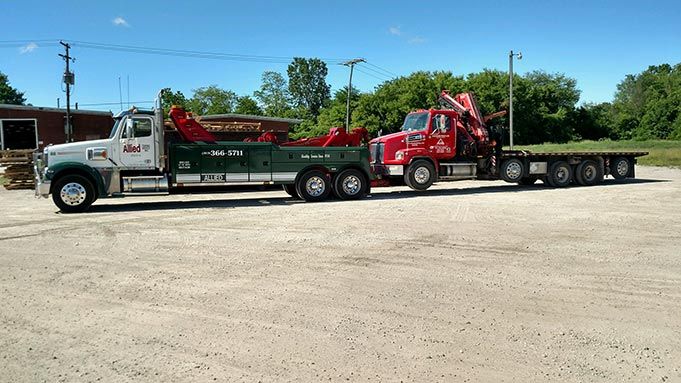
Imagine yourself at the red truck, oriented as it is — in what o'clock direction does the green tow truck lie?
The green tow truck is roughly at 12 o'clock from the red truck.

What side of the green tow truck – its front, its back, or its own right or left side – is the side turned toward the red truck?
back

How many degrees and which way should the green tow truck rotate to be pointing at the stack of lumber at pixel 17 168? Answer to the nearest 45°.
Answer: approximately 45° to its right

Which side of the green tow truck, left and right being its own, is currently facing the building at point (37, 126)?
right

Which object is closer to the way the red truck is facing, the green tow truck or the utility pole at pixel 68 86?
the green tow truck

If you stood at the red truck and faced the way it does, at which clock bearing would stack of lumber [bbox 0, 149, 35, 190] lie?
The stack of lumber is roughly at 1 o'clock from the red truck.

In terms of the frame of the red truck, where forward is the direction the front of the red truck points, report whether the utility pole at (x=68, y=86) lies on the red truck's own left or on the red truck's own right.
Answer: on the red truck's own right

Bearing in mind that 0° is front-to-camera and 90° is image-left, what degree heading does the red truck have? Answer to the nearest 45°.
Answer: approximately 45°

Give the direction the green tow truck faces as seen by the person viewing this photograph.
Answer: facing to the left of the viewer
